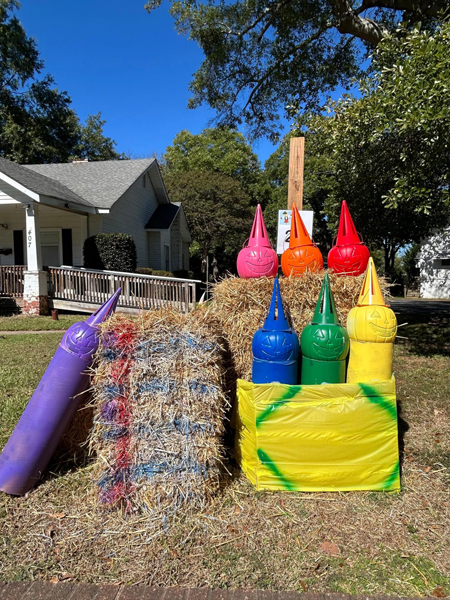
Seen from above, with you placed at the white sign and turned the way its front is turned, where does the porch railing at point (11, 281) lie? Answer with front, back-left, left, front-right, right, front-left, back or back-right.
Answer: back-right

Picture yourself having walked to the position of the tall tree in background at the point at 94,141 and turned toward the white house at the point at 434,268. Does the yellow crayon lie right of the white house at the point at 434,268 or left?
right

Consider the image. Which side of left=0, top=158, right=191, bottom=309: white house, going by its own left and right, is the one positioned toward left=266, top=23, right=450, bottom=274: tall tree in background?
left

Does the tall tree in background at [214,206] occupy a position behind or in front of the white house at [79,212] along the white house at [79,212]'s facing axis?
behind

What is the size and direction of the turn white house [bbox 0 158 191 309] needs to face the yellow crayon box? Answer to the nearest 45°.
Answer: approximately 45° to its left

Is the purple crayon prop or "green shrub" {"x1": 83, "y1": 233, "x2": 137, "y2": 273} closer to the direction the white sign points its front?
the purple crayon prop

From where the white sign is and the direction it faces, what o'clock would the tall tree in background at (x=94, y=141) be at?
The tall tree in background is roughly at 5 o'clock from the white sign.

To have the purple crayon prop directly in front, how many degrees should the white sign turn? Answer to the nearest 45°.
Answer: approximately 45° to its right

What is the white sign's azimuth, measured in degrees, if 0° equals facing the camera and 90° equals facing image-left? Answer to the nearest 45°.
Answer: approximately 0°

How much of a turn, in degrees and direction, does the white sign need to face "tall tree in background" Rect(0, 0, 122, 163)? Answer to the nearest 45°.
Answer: approximately 135° to its right
